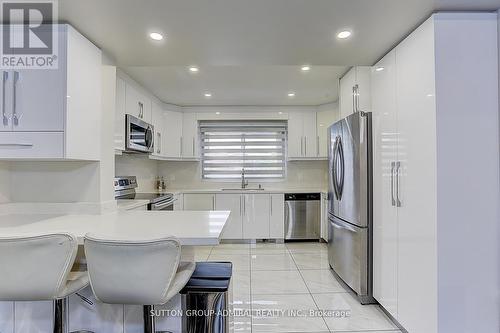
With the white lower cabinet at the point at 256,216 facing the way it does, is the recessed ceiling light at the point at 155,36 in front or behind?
in front

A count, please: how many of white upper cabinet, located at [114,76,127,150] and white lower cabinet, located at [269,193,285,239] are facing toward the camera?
1

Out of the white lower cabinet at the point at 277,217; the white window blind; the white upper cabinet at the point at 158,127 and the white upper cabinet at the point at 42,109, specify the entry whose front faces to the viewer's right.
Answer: the white upper cabinet at the point at 158,127

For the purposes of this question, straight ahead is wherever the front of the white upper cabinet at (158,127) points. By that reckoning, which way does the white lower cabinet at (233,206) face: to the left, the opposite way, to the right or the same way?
to the right

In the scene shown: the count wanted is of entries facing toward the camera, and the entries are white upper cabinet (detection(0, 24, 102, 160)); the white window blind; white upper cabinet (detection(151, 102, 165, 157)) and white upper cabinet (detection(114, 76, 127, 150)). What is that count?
2

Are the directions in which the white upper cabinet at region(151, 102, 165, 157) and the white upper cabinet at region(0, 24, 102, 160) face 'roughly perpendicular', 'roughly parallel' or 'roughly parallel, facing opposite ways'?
roughly perpendicular

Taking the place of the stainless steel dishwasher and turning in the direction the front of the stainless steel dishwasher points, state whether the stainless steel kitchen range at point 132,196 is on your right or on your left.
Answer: on your right

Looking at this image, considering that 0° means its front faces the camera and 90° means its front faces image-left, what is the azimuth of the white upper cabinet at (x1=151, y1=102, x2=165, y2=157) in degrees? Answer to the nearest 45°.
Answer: approximately 270°

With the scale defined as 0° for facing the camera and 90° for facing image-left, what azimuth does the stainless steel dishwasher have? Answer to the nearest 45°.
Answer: approximately 0°

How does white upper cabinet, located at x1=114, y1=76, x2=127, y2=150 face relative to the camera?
to the viewer's right

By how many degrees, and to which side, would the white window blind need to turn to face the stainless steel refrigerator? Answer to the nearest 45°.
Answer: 0° — it already faces it

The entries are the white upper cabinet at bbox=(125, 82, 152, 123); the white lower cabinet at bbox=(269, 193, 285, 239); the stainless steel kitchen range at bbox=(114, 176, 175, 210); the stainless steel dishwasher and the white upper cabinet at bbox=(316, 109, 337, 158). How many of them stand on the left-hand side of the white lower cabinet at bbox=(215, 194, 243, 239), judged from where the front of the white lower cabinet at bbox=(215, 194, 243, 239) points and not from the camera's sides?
3

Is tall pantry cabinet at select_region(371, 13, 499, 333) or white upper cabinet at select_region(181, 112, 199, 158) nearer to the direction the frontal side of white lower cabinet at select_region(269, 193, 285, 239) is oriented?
the tall pantry cabinet

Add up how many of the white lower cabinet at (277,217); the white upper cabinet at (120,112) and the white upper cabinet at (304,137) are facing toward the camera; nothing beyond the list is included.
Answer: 2

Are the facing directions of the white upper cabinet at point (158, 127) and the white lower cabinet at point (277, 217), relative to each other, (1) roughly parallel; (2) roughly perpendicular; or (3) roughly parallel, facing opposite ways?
roughly perpendicular
